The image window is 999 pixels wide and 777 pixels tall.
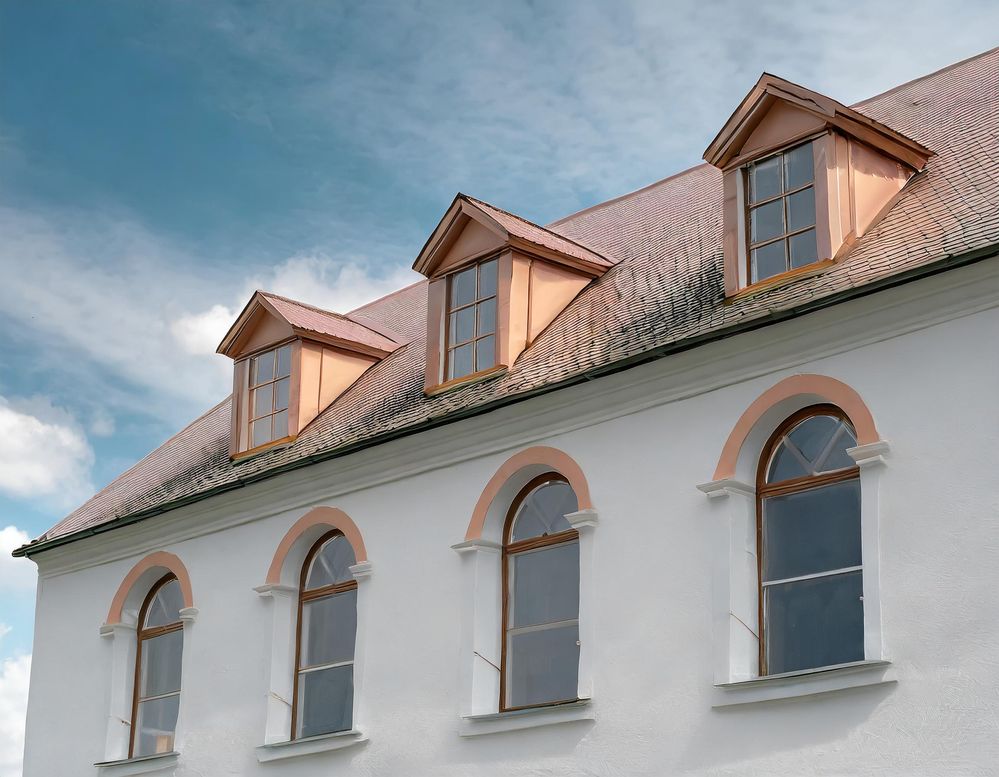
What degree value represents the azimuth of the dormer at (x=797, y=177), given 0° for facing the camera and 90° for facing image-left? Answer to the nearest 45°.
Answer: approximately 45°

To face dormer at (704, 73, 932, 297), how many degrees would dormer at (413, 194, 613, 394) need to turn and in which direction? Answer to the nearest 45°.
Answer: approximately 90° to its left

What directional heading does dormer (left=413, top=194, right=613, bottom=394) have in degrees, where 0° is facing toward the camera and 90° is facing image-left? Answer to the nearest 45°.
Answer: approximately 45°

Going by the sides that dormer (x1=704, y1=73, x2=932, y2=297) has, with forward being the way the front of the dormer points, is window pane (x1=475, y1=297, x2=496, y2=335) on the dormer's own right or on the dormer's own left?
on the dormer's own right

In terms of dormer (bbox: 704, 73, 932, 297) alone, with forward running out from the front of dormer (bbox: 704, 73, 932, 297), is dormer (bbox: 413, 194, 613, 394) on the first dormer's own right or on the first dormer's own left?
on the first dormer's own right

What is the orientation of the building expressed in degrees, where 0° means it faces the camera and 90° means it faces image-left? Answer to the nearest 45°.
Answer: approximately 45°
